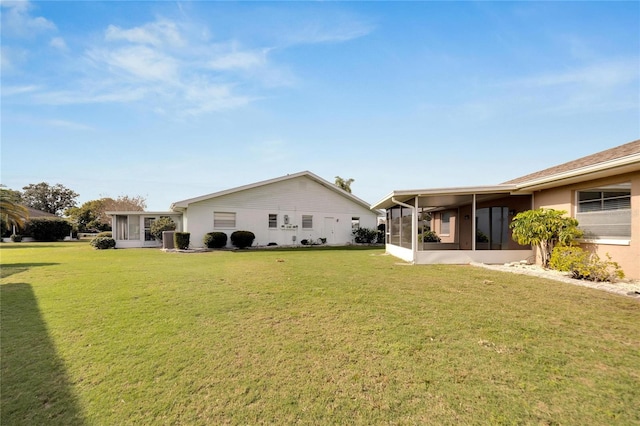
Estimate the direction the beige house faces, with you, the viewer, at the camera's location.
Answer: facing away from the viewer and to the right of the viewer
